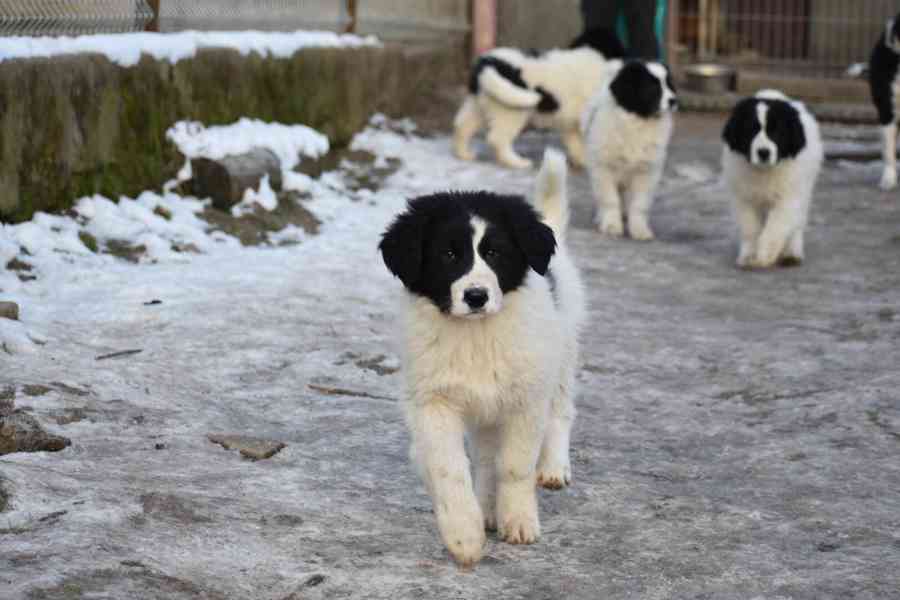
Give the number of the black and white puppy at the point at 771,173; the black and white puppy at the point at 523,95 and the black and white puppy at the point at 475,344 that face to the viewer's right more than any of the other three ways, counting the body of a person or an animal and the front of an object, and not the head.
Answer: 1

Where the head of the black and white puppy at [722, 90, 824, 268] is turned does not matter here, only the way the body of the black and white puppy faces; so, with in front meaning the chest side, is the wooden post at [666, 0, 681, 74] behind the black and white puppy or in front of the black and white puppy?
behind

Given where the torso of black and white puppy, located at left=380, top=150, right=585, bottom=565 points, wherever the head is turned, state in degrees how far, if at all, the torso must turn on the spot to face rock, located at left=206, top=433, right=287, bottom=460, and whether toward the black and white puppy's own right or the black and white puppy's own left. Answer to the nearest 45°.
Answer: approximately 135° to the black and white puppy's own right

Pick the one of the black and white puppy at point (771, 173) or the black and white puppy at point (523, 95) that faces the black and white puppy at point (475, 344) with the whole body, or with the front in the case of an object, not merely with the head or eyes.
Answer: the black and white puppy at point (771, 173)

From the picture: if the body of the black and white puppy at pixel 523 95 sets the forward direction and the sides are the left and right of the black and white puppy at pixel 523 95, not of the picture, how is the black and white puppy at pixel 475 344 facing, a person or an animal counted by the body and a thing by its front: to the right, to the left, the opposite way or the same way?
to the right

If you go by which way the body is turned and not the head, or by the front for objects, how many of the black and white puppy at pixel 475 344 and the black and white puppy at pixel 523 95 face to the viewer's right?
1

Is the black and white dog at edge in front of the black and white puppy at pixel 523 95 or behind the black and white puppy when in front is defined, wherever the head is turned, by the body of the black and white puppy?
in front

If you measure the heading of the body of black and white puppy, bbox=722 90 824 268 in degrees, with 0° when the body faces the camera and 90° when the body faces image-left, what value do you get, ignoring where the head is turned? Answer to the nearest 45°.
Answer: approximately 0°

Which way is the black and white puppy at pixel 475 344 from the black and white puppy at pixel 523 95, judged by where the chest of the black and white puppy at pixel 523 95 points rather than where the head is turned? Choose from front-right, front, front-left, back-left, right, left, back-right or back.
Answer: right

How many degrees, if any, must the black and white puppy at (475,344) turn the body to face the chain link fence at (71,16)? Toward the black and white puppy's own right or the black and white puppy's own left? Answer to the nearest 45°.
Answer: approximately 135° to the black and white puppy's own right

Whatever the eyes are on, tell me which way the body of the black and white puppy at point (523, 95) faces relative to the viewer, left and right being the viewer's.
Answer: facing to the right of the viewer

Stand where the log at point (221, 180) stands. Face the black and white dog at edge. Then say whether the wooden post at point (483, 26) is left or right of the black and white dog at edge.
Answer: left

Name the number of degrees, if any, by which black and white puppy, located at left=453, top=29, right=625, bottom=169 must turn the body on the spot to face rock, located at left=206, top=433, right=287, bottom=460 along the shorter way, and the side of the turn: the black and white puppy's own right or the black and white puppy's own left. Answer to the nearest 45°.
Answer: approximately 90° to the black and white puppy's own right

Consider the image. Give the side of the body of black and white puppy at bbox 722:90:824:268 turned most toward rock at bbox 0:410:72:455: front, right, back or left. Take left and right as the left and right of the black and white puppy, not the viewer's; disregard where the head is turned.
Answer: front
